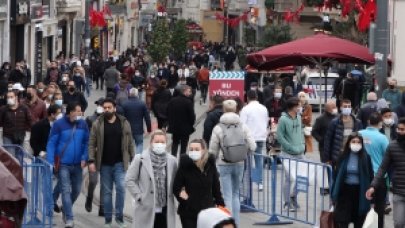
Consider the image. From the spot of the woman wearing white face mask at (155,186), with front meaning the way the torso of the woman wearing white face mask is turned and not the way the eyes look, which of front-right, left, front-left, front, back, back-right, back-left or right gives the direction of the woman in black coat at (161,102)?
back

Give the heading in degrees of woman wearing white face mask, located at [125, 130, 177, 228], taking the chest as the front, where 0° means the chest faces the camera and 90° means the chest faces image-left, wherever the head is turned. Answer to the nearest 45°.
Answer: approximately 0°

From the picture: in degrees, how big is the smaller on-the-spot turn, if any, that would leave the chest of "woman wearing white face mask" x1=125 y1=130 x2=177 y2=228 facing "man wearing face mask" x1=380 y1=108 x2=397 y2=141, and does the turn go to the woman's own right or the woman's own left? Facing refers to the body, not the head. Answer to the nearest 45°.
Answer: approximately 135° to the woman's own left

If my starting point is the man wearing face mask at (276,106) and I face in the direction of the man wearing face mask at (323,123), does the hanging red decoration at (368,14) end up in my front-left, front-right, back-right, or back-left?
back-left

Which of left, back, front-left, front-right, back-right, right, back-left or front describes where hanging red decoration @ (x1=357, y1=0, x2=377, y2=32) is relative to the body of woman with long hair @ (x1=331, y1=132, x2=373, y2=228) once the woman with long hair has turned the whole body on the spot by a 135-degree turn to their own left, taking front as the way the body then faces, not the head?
front-left

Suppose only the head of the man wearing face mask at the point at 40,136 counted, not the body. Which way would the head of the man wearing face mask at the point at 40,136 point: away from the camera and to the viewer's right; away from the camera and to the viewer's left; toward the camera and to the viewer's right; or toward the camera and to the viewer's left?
toward the camera and to the viewer's right

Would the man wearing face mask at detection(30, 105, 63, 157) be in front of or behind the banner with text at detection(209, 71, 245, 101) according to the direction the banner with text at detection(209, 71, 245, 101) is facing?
in front

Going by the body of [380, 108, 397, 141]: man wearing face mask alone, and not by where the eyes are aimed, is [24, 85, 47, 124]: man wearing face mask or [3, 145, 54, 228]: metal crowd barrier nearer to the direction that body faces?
the metal crowd barrier
